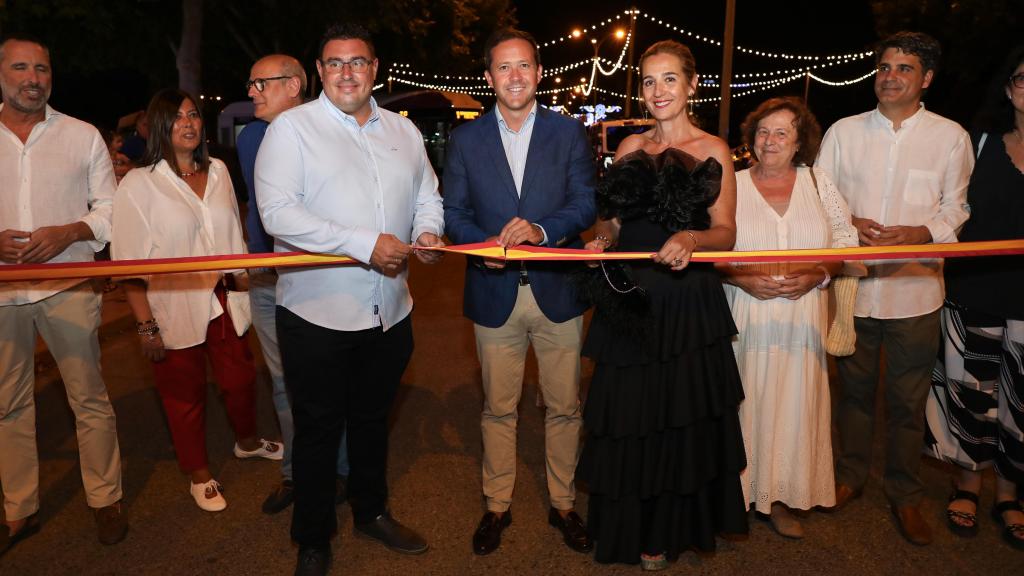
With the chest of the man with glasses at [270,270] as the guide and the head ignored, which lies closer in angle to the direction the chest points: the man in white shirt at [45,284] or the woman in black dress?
the man in white shirt

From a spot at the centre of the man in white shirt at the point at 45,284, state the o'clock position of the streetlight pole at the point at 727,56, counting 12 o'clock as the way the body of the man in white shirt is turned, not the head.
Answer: The streetlight pole is roughly at 8 o'clock from the man in white shirt.

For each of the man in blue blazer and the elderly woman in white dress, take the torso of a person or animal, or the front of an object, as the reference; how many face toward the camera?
2

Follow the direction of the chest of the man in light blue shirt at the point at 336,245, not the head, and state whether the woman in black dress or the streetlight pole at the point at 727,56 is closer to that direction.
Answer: the woman in black dress

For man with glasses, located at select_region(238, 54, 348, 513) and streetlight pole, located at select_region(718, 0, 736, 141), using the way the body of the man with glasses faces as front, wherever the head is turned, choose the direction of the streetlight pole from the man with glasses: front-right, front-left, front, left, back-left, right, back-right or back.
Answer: back

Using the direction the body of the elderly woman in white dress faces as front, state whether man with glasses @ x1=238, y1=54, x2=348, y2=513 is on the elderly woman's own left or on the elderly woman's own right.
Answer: on the elderly woman's own right

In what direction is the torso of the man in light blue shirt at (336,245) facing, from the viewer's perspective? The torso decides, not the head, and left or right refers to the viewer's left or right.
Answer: facing the viewer and to the right of the viewer

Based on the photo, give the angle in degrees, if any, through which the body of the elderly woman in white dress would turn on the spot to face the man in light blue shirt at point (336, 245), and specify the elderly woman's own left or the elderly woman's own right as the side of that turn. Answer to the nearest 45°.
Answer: approximately 45° to the elderly woman's own right

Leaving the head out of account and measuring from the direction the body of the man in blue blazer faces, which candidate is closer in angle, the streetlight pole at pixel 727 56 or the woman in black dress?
the woman in black dress

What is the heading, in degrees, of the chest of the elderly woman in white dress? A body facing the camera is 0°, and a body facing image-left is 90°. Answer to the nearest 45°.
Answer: approximately 0°

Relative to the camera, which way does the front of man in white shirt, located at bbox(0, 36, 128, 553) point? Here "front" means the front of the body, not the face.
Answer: toward the camera
